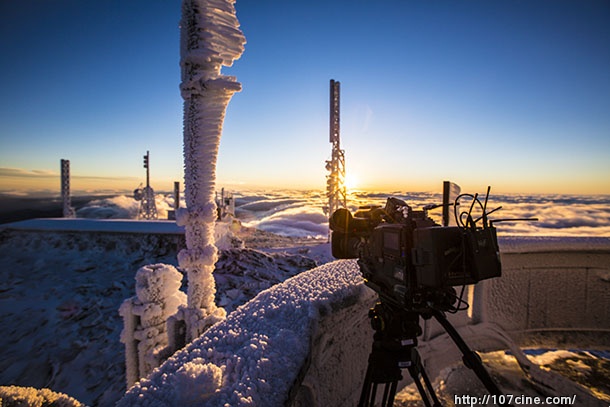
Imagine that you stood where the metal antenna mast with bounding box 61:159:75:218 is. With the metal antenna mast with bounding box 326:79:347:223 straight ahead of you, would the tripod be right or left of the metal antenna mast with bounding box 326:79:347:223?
right

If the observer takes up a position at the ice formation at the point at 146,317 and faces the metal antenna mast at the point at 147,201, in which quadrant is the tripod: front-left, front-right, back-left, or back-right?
back-right

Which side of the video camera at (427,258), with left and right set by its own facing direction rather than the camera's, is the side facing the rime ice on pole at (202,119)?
front

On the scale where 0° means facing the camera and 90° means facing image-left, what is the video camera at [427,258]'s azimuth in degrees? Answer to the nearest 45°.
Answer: approximately 135°

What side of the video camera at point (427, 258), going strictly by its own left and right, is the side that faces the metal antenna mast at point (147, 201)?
front

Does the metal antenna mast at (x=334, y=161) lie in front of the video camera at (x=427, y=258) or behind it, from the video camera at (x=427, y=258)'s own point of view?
in front

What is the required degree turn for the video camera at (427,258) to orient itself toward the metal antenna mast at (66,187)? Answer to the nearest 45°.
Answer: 0° — it already faces it
